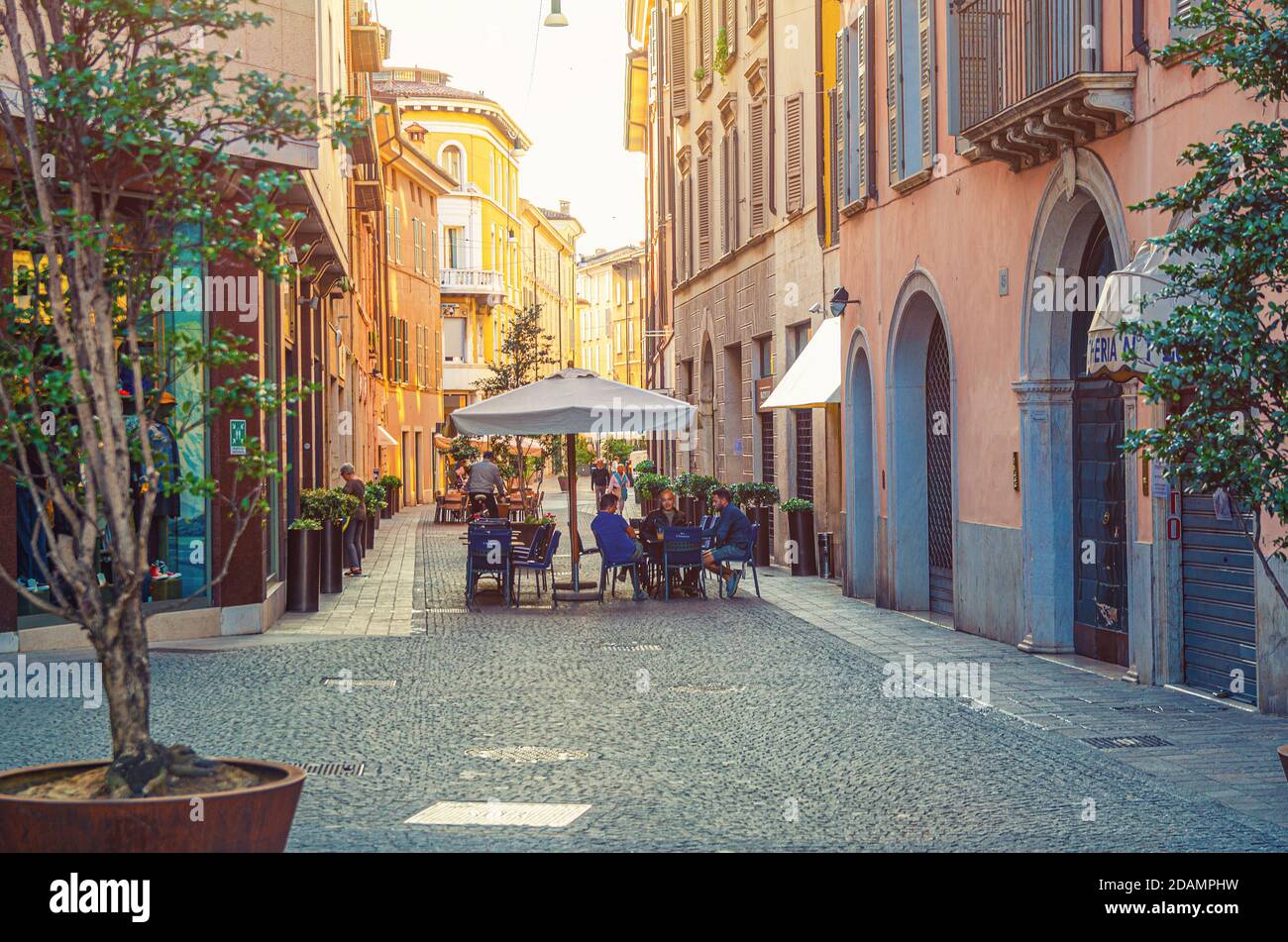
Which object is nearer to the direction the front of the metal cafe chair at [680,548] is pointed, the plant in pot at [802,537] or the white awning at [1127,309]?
the plant in pot

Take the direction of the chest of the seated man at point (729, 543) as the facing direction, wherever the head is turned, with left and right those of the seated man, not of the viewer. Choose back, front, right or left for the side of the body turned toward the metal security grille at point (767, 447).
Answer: right

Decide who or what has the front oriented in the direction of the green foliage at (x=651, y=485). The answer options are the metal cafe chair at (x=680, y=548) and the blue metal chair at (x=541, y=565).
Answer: the metal cafe chair

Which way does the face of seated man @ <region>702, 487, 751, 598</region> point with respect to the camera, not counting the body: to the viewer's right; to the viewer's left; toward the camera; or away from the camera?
to the viewer's left

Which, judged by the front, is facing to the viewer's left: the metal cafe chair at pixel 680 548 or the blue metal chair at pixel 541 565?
the blue metal chair

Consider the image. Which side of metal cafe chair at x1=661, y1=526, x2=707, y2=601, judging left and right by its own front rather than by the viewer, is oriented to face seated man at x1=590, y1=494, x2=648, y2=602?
left

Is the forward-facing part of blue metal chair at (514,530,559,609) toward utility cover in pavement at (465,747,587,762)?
no

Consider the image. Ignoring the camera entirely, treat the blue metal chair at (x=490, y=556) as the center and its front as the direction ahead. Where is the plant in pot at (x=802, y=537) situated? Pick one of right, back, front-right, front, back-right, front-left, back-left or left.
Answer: front-right

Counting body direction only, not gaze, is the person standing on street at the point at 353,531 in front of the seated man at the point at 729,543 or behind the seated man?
in front

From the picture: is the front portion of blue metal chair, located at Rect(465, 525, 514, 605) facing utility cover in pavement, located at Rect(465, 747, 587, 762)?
no

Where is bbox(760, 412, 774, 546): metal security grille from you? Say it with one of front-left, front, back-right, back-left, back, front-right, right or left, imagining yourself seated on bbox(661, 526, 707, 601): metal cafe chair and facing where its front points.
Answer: front

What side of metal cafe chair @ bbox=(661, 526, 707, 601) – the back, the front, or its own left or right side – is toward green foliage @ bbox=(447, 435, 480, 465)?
front

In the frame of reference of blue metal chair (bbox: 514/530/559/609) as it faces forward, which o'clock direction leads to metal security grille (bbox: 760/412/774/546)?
The metal security grille is roughly at 4 o'clock from the blue metal chair.

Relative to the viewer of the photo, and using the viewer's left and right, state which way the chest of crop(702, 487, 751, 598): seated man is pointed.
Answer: facing to the left of the viewer

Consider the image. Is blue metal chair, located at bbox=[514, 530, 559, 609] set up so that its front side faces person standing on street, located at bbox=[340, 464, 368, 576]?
no

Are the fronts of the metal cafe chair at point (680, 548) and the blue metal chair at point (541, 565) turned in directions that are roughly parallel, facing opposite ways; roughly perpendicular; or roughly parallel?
roughly perpendicular

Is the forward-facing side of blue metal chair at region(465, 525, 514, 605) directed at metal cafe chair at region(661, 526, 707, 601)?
no

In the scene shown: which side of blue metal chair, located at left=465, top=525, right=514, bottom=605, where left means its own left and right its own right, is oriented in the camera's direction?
back

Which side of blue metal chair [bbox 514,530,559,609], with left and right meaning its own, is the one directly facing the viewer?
left

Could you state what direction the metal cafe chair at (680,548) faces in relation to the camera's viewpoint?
facing away from the viewer
